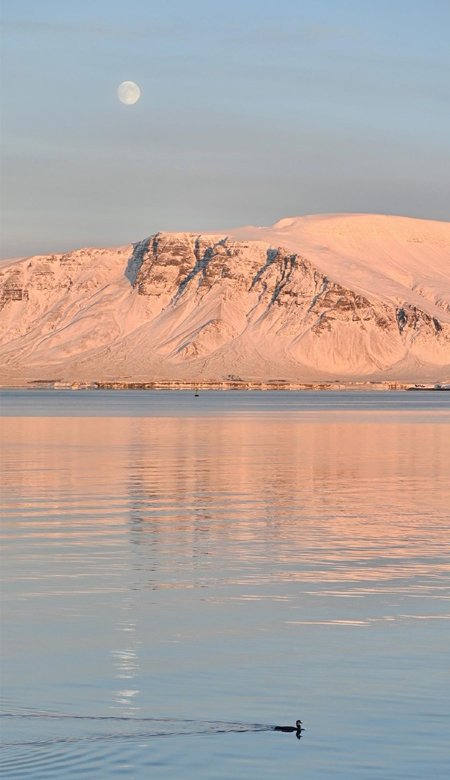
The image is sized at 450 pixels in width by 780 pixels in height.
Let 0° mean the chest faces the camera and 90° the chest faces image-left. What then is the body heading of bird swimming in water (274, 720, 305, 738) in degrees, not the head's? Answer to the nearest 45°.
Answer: approximately 270°
